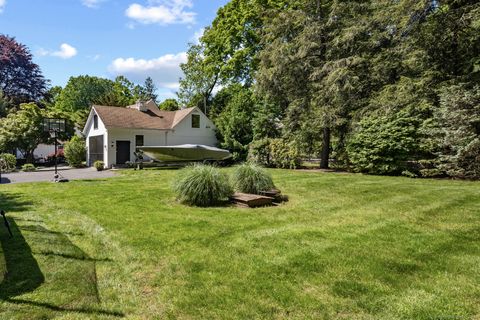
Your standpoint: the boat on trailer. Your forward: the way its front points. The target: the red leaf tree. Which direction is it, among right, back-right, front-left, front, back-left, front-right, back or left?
front-right

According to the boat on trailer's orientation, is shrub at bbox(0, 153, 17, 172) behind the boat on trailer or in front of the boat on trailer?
in front

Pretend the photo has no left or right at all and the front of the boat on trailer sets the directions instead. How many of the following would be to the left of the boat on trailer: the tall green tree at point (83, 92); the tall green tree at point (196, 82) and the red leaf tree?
0

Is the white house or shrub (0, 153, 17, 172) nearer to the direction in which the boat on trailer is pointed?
the shrub

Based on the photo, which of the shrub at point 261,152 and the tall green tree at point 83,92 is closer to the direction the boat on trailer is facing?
the tall green tree

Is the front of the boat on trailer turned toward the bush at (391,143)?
no

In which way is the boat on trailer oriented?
to the viewer's left

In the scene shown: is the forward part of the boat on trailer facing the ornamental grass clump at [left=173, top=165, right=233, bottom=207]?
no

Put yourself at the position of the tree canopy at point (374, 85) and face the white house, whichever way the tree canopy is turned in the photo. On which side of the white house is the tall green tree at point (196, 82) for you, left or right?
right

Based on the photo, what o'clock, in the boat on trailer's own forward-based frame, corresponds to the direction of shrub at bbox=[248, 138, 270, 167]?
The shrub is roughly at 6 o'clock from the boat on trailer.

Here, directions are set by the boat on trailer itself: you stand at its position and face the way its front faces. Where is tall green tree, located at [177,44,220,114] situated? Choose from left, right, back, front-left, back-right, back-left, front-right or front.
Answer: right

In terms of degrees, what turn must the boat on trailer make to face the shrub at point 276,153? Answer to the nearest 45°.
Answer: approximately 180°

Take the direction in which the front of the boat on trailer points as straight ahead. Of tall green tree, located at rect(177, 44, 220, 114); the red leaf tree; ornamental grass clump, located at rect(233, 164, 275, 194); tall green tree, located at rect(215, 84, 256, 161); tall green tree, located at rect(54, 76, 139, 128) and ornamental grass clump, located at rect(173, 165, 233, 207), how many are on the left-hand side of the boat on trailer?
2

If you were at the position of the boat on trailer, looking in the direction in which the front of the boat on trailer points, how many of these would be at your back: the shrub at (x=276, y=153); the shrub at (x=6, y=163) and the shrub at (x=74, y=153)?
1
